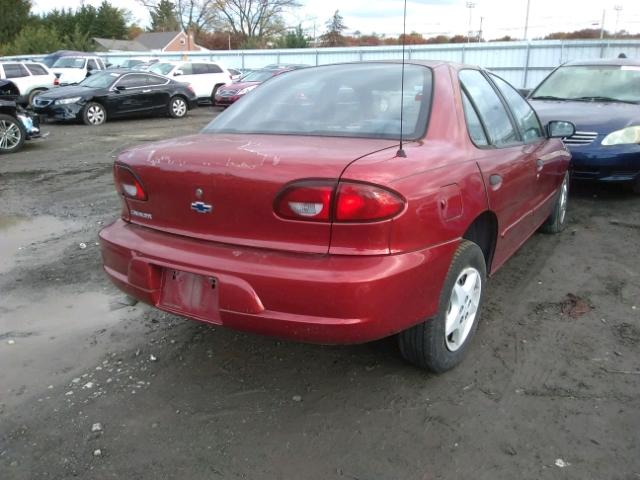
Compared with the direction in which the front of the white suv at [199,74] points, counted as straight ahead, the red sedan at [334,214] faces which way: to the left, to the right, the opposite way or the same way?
the opposite way

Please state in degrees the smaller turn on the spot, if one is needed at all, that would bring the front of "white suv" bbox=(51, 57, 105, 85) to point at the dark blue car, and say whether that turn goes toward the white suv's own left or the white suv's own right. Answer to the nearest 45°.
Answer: approximately 45° to the white suv's own left

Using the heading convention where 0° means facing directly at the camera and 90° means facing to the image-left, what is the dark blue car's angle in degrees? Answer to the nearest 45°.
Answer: approximately 45°

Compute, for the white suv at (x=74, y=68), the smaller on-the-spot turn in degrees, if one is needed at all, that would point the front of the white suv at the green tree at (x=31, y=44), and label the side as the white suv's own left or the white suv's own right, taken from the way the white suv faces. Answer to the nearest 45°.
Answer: approximately 135° to the white suv's own right

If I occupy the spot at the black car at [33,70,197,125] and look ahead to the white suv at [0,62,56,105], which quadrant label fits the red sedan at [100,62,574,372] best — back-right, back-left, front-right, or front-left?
back-left

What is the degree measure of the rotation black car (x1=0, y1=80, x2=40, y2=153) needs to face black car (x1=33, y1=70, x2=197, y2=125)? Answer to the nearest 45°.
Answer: approximately 45° to its left

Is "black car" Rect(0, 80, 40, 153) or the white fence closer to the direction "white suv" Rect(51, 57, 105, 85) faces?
the black car

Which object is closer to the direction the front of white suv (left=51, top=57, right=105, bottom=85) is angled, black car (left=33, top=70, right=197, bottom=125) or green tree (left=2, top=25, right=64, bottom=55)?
the black car
